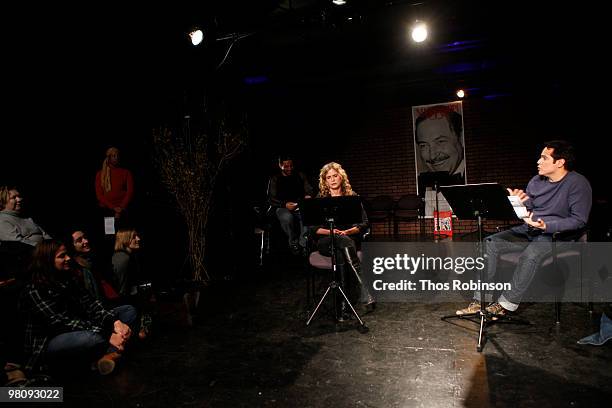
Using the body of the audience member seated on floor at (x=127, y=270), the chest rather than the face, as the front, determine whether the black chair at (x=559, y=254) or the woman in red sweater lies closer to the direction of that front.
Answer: the black chair

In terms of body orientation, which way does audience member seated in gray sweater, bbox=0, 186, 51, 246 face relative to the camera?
to the viewer's right

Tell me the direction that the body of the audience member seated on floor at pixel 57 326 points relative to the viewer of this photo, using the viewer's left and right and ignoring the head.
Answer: facing to the right of the viewer

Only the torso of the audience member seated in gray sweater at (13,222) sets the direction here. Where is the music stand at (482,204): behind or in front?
in front

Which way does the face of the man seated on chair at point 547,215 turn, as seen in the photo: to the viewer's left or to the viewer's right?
to the viewer's left

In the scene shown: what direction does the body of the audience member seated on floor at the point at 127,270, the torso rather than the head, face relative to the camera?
to the viewer's right

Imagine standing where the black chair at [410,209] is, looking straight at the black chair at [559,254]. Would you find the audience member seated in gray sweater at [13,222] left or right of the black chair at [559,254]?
right

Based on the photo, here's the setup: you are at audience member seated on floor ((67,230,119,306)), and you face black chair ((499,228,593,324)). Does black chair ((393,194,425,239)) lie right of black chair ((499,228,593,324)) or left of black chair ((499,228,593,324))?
left

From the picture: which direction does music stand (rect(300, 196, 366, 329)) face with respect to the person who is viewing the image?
facing away from the viewer
